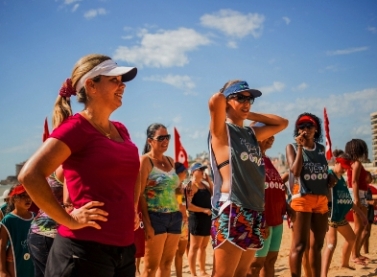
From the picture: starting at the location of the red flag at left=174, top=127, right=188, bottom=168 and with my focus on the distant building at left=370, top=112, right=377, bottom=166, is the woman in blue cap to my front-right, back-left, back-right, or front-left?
back-right

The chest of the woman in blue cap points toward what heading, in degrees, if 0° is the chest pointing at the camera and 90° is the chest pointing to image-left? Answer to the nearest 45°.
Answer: approximately 315°

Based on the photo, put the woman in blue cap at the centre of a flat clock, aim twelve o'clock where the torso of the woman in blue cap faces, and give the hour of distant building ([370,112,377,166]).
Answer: The distant building is roughly at 8 o'clock from the woman in blue cap.

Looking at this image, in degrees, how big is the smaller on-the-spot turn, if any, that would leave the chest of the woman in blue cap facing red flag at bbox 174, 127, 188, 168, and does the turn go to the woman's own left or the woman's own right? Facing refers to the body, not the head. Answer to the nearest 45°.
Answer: approximately 135° to the woman's own left
